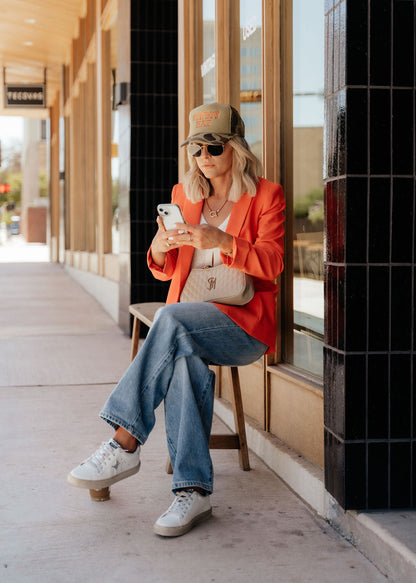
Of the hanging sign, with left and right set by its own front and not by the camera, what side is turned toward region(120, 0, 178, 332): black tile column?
front

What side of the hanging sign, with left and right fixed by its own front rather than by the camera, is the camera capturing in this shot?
front

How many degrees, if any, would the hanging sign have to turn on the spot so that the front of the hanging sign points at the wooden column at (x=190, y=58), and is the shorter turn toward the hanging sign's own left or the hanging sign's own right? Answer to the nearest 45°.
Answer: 0° — it already faces it

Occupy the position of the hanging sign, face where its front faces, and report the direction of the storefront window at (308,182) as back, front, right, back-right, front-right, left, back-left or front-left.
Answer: front

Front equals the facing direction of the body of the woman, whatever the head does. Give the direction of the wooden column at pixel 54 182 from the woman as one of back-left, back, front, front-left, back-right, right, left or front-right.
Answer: back-right

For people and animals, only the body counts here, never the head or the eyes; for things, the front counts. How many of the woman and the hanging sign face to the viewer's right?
0

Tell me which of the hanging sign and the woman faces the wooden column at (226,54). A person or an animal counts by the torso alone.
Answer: the hanging sign

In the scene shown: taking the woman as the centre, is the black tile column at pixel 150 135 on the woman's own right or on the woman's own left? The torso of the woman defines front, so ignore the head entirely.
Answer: on the woman's own right

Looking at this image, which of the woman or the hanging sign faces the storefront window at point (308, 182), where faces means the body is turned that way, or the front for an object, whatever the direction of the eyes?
the hanging sign

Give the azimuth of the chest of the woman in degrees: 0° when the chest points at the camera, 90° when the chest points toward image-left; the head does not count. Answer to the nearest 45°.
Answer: approximately 45°

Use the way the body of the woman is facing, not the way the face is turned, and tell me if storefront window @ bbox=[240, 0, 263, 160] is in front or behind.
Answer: behind

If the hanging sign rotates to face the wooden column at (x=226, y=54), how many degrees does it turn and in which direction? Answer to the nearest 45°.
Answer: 0° — it already faces it

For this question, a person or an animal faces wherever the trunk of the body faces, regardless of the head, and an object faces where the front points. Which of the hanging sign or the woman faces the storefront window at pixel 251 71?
the hanging sign
